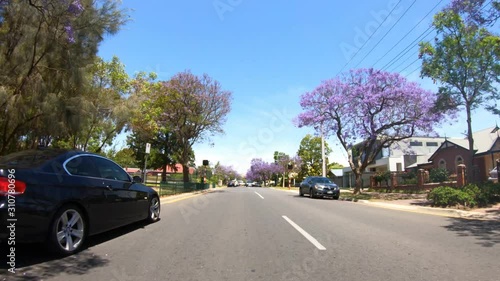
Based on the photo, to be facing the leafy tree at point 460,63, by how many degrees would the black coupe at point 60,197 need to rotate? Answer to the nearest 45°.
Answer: approximately 45° to its right

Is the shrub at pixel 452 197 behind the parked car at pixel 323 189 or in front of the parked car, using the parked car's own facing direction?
in front

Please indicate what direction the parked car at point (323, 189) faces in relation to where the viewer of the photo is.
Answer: facing the viewer and to the right of the viewer

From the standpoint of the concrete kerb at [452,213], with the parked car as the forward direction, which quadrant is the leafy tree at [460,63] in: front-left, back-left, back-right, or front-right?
front-right

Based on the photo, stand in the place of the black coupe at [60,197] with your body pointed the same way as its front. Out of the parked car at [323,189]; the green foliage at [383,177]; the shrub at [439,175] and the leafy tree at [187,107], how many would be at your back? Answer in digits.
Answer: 0

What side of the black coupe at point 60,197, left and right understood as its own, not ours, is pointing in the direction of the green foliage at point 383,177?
front

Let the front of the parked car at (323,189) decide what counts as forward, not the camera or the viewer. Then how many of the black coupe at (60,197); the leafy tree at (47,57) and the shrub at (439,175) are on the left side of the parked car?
1

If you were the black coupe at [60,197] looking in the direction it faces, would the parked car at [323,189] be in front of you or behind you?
in front

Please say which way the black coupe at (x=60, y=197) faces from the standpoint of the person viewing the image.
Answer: facing away from the viewer and to the right of the viewer

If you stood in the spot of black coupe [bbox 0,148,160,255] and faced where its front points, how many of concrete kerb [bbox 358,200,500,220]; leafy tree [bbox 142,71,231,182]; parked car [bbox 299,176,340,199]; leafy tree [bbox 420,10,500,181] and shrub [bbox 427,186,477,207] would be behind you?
0

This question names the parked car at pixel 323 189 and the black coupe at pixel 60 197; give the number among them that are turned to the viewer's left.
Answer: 0
